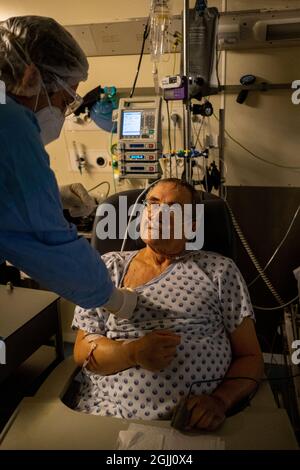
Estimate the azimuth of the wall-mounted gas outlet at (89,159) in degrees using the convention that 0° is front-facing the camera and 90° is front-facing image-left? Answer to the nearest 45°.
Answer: approximately 0°

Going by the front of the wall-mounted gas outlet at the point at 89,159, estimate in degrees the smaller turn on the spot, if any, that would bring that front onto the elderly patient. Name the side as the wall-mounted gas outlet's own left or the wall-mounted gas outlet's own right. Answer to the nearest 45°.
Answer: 0° — it already faces them

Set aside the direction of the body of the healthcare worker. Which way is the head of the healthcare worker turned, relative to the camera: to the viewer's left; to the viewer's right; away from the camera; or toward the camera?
to the viewer's right

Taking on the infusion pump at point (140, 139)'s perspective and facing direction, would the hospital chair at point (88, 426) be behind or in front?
in front

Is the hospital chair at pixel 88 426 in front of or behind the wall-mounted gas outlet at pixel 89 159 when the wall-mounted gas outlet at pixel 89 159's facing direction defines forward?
in front

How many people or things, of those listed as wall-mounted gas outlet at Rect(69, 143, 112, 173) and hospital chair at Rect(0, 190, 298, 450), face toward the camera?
2

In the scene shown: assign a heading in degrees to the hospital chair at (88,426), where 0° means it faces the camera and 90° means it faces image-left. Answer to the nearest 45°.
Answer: approximately 0°

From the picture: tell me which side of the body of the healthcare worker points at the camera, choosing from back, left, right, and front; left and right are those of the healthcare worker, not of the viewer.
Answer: right

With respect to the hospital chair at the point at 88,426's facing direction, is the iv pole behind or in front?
behind

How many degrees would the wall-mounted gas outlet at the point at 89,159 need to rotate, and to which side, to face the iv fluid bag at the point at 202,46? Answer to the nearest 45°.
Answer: approximately 45° to its left
